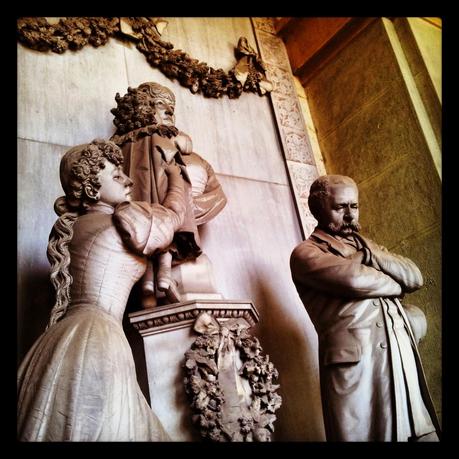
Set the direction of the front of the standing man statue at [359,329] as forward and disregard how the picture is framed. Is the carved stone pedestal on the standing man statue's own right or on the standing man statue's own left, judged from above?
on the standing man statue's own right

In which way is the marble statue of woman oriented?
to the viewer's right

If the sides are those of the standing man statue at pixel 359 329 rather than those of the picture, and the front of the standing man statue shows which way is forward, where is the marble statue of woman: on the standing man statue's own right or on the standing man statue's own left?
on the standing man statue's own right
